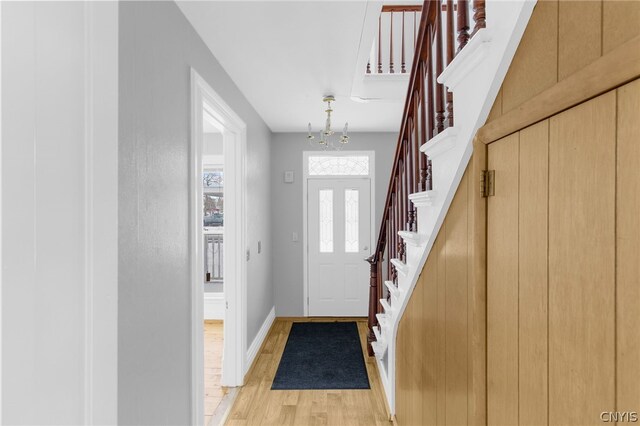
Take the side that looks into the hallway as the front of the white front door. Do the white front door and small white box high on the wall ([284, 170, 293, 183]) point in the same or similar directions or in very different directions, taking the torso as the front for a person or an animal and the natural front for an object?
same or similar directions

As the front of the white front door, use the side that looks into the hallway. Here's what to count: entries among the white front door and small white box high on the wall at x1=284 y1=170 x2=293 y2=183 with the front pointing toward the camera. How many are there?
2

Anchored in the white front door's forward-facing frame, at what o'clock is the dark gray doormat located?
The dark gray doormat is roughly at 12 o'clock from the white front door.

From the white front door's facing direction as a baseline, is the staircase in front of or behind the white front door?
in front

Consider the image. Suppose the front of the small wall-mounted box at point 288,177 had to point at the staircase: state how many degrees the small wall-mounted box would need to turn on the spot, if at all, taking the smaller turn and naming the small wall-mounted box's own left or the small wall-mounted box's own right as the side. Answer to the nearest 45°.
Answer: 0° — it already faces it

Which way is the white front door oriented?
toward the camera

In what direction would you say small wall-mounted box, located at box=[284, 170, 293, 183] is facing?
toward the camera
